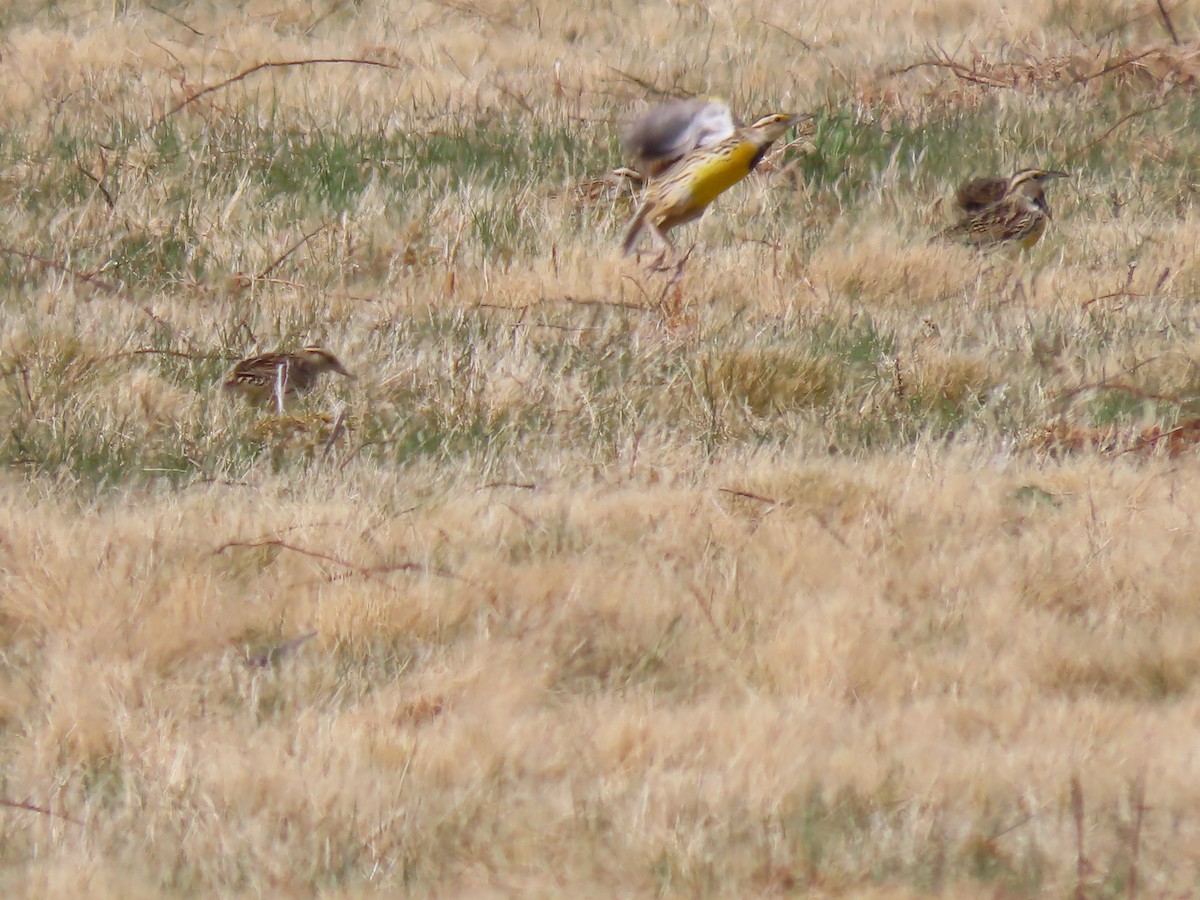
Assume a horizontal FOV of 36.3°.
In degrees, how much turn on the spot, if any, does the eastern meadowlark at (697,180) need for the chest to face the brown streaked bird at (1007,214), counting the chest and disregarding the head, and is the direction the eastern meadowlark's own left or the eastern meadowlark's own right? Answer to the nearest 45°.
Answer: approximately 45° to the eastern meadowlark's own left

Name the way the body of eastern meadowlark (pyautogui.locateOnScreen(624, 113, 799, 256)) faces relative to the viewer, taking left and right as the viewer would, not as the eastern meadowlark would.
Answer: facing to the right of the viewer

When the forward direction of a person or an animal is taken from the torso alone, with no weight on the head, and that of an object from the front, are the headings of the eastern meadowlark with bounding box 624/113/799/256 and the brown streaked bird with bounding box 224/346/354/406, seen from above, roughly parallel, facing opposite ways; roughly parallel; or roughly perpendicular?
roughly parallel

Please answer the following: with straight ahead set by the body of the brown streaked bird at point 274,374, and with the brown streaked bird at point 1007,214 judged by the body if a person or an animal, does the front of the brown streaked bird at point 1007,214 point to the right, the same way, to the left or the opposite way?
the same way

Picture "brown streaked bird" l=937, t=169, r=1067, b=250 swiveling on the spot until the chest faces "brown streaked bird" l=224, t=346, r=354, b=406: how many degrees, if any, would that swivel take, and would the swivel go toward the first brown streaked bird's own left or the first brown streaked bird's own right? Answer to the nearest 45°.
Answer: approximately 135° to the first brown streaked bird's own right

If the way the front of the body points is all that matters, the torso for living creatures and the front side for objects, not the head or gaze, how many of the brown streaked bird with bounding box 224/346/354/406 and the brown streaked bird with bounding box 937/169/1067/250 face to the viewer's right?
2

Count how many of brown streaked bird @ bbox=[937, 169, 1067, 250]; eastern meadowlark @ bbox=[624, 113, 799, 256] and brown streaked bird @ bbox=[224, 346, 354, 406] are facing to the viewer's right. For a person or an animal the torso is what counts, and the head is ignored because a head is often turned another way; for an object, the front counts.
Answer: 3

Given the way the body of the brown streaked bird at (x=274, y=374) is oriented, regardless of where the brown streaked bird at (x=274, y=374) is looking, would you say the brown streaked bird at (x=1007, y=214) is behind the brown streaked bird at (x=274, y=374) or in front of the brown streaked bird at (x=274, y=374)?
in front

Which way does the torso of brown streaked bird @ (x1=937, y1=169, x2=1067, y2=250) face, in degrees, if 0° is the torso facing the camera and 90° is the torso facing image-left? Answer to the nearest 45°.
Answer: approximately 270°

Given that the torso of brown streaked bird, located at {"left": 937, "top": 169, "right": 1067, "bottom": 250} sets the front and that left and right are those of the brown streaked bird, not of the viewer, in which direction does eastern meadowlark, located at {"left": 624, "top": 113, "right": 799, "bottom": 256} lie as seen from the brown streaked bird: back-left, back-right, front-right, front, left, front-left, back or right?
back-right

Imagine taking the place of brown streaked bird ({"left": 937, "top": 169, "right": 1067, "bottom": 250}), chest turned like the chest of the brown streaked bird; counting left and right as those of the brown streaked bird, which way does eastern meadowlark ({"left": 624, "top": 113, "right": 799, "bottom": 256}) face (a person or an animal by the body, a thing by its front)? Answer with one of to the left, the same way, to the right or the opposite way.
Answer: the same way

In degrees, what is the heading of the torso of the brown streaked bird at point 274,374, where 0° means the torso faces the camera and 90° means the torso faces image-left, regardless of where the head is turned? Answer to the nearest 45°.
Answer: approximately 270°

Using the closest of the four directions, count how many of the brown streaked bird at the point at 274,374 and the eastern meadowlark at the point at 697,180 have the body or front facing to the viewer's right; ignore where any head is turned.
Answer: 2
